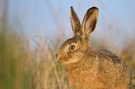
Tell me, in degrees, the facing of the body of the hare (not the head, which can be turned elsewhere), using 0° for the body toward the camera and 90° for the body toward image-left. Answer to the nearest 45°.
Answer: approximately 90°
